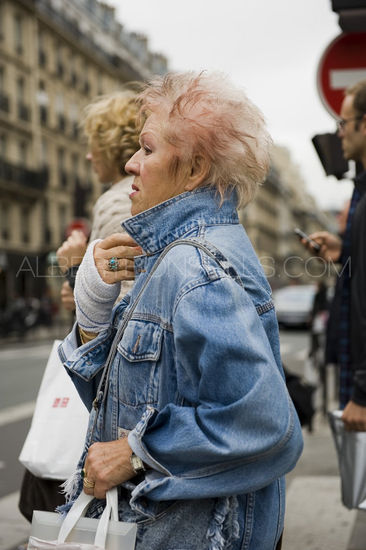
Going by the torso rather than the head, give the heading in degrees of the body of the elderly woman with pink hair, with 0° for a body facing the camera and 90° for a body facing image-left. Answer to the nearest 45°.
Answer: approximately 90°

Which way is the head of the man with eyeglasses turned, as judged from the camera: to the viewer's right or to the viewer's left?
to the viewer's left

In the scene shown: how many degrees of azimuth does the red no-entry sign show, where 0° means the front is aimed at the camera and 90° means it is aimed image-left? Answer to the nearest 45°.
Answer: approximately 0°

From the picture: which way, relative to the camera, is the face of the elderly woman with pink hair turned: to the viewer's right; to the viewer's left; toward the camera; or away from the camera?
to the viewer's left

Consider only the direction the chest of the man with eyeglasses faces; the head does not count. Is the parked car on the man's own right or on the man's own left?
on the man's own right

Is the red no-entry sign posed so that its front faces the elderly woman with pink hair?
yes

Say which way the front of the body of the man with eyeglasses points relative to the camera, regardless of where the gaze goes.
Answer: to the viewer's left
